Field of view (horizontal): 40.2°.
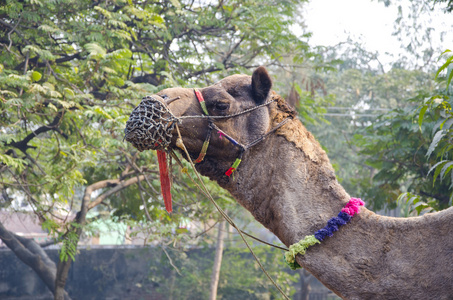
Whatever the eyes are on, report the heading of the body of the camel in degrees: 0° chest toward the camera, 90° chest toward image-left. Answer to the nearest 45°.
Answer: approximately 90°

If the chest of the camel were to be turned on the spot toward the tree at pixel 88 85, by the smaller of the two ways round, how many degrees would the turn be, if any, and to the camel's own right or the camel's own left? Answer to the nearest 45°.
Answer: approximately 45° to the camel's own right
